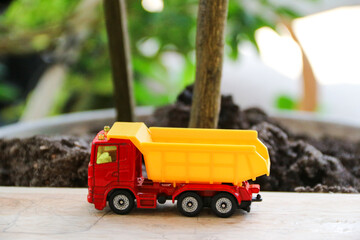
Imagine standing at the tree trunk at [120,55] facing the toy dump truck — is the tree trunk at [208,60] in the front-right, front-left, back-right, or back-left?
front-left

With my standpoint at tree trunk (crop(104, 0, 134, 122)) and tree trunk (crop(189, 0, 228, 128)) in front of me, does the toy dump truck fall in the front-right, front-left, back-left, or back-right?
front-right

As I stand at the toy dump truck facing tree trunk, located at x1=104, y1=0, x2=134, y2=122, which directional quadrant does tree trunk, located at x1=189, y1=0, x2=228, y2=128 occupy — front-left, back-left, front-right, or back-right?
front-right

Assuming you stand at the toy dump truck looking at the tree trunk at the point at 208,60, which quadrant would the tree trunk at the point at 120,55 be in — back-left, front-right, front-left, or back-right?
front-left

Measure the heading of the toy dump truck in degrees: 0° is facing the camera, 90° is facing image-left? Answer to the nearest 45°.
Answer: approximately 90°

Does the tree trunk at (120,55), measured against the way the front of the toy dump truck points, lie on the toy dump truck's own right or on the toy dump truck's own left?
on the toy dump truck's own right
